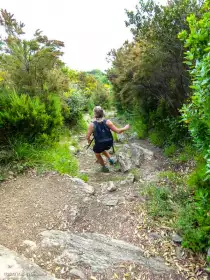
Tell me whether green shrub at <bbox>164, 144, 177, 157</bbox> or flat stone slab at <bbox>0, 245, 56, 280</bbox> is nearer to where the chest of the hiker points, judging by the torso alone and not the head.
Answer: the green shrub

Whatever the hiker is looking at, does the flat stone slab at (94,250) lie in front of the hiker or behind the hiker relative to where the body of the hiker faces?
behind

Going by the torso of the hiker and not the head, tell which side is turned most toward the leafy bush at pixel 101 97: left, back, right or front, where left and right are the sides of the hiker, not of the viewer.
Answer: front

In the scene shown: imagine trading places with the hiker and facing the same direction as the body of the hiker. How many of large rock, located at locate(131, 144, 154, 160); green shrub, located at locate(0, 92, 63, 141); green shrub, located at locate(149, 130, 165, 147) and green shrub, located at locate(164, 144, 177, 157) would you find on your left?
1

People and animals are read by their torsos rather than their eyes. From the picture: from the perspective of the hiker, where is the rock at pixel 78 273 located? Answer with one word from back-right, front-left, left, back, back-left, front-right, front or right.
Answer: back

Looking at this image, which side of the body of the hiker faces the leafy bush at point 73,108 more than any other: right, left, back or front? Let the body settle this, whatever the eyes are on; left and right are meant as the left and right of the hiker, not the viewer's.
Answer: front

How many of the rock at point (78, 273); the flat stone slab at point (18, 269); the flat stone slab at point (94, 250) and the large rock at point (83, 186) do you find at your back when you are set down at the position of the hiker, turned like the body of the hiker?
4

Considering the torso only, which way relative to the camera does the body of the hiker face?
away from the camera

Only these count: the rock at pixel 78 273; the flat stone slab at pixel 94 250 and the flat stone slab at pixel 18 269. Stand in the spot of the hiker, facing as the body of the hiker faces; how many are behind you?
3

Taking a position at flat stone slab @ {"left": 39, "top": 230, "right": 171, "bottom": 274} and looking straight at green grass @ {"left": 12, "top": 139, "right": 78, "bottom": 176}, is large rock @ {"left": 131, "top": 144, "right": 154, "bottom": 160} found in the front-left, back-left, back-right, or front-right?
front-right

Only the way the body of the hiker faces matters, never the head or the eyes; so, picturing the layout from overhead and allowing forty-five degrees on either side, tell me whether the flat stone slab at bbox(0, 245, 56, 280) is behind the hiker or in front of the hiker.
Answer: behind
